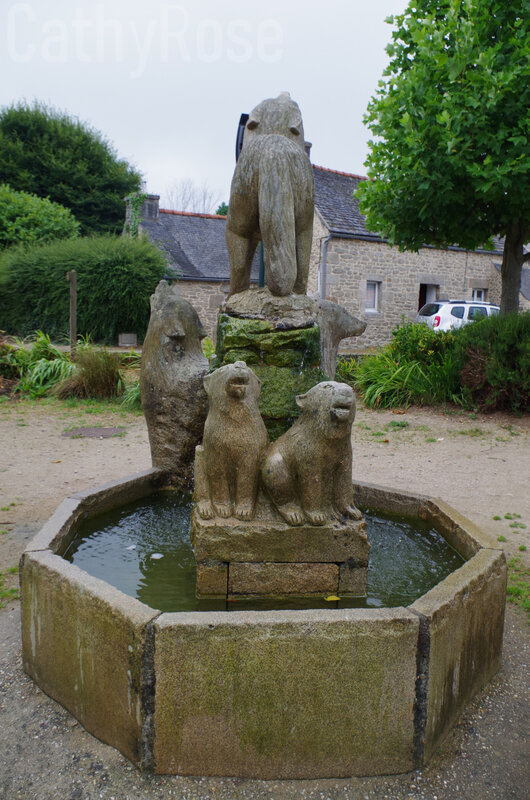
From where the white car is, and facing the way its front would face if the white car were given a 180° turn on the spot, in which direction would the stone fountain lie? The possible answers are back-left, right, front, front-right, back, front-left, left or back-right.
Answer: front-left

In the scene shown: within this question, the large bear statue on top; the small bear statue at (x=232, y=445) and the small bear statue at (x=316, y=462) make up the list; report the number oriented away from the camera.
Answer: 1

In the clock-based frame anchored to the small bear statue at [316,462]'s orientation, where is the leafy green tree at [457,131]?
The leafy green tree is roughly at 8 o'clock from the small bear statue.

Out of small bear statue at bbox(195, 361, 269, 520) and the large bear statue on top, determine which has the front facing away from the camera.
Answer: the large bear statue on top

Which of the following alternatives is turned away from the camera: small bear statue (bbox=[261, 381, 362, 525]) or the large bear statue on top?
the large bear statue on top

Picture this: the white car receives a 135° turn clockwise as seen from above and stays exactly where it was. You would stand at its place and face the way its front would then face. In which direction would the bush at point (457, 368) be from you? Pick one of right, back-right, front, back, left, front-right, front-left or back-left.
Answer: front

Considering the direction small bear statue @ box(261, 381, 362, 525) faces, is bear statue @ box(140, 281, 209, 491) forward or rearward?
rearward

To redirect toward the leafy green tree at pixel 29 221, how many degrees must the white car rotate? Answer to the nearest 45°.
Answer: approximately 135° to its left

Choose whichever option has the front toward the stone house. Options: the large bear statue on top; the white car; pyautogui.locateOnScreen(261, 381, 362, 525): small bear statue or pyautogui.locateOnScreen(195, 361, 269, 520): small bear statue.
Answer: the large bear statue on top

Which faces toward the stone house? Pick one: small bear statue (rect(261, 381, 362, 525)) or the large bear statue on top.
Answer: the large bear statue on top

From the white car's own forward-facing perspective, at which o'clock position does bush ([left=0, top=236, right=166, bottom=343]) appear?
The bush is roughly at 7 o'clock from the white car.

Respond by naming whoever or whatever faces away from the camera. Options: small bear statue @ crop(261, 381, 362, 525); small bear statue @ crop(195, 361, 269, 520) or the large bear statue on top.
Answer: the large bear statue on top

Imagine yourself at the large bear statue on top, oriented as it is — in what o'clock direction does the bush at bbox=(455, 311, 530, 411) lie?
The bush is roughly at 1 o'clock from the large bear statue on top.

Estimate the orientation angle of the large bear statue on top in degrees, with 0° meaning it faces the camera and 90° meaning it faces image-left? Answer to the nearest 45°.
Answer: approximately 180°

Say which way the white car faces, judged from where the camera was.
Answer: facing away from the viewer and to the right of the viewer
